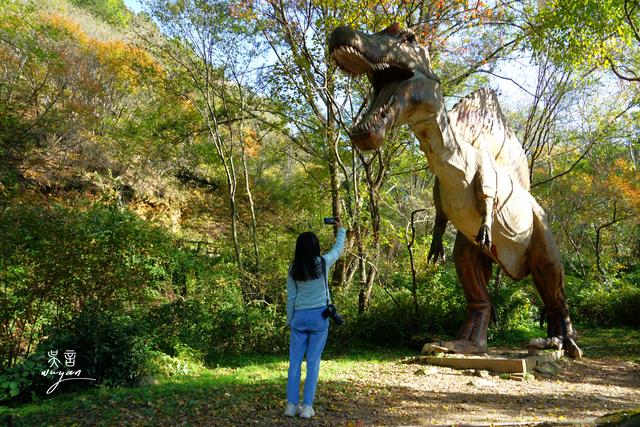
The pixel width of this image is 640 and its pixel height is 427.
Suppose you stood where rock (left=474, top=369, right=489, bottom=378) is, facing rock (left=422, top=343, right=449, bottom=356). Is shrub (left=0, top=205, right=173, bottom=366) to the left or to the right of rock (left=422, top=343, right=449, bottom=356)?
left

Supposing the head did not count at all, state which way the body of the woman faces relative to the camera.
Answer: away from the camera

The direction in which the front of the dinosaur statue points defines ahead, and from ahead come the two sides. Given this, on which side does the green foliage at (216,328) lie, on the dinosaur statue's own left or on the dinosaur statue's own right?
on the dinosaur statue's own right

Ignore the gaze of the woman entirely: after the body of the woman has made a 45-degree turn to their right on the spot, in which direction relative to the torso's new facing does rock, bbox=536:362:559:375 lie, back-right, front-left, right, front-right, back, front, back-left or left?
front

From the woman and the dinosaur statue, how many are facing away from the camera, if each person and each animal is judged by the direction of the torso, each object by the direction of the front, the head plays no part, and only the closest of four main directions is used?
1

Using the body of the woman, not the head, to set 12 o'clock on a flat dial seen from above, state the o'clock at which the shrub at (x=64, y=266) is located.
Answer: The shrub is roughly at 10 o'clock from the woman.

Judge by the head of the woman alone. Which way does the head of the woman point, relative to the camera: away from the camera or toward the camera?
away from the camera

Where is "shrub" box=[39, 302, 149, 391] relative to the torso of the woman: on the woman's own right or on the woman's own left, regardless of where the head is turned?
on the woman's own left

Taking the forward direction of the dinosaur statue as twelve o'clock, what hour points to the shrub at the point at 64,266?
The shrub is roughly at 1 o'clock from the dinosaur statue.

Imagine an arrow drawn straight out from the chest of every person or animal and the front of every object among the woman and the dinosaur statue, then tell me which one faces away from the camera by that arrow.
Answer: the woman

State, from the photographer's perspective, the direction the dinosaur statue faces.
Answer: facing the viewer and to the left of the viewer

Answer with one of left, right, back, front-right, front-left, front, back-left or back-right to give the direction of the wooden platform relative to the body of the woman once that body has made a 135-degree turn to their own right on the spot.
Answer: left

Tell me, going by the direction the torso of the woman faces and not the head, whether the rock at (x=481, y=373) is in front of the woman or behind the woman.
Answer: in front
